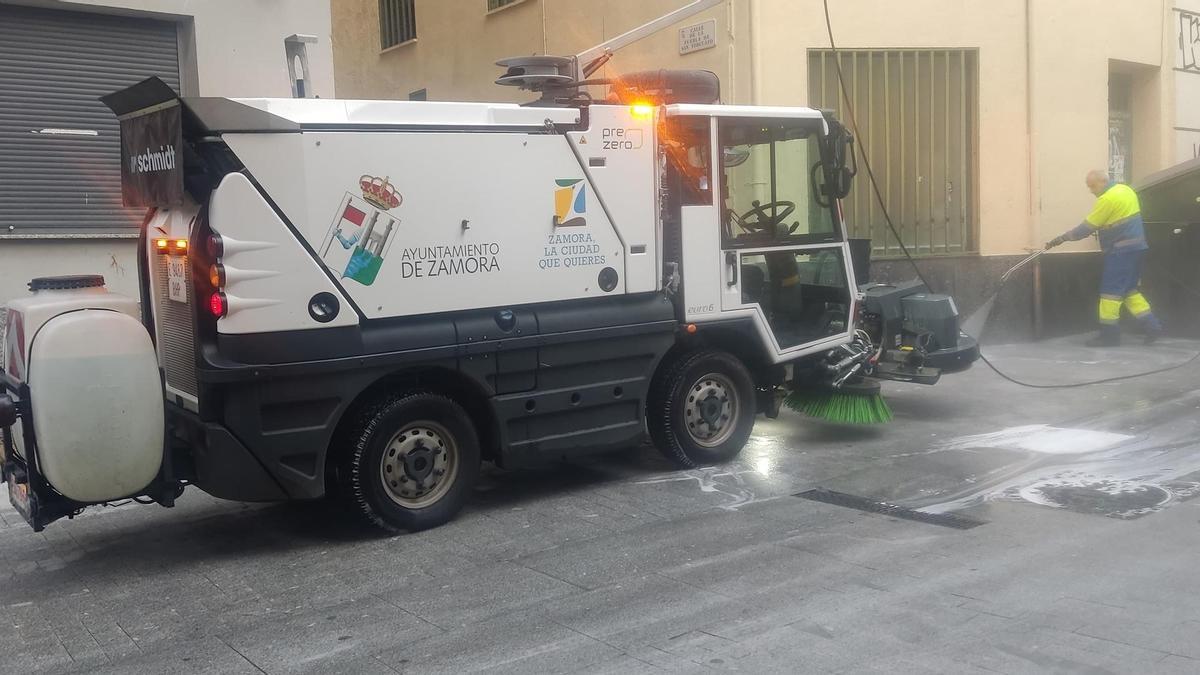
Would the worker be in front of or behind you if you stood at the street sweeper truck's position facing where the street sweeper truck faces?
in front

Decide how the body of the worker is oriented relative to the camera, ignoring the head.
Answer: to the viewer's left

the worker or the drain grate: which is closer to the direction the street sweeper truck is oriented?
the worker

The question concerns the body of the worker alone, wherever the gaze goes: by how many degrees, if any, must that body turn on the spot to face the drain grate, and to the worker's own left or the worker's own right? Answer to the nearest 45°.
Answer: approximately 90° to the worker's own left

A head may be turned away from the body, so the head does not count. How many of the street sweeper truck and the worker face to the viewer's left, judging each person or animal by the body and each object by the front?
1

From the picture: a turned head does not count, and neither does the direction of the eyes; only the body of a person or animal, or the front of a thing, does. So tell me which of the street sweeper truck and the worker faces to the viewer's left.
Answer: the worker

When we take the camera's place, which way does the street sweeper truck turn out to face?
facing away from the viewer and to the right of the viewer

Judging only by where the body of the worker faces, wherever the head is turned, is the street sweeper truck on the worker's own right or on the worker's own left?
on the worker's own left
